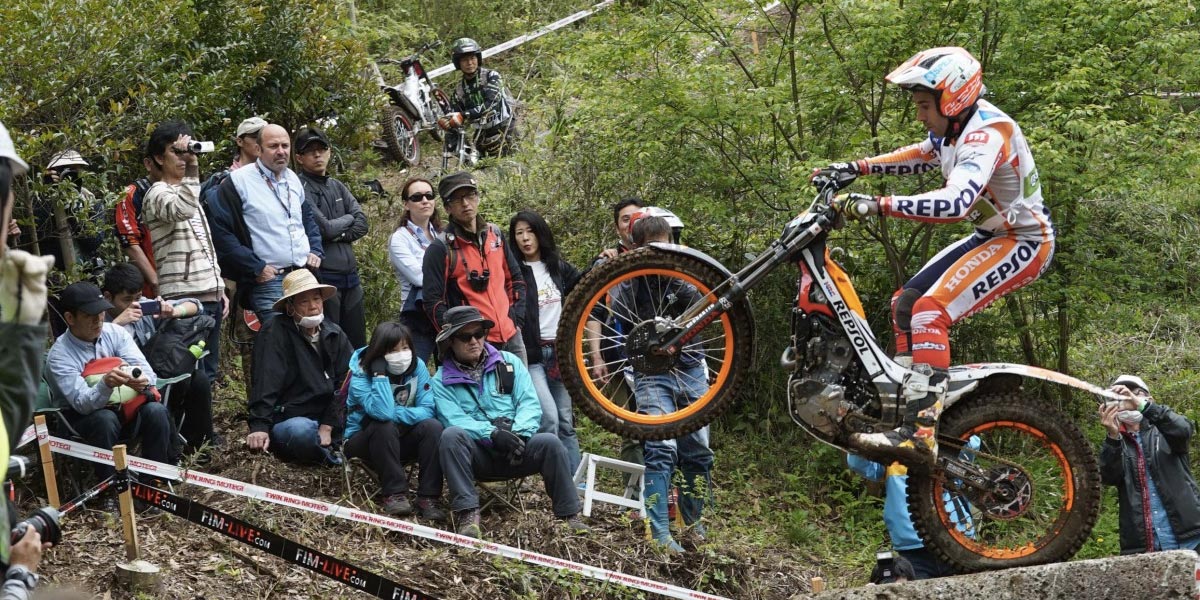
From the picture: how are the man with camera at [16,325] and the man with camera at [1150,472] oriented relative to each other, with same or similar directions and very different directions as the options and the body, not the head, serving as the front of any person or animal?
very different directions

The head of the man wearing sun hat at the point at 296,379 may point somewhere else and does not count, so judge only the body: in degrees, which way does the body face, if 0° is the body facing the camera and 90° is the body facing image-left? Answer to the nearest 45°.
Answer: approximately 315°

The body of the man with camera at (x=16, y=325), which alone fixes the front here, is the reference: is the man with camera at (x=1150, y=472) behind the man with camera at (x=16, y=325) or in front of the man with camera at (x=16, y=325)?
in front

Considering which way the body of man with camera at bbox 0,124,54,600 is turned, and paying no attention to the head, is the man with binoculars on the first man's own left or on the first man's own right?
on the first man's own left

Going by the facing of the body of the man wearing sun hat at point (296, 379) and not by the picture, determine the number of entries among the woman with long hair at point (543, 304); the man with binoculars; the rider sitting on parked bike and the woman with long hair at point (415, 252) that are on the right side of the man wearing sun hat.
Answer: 0

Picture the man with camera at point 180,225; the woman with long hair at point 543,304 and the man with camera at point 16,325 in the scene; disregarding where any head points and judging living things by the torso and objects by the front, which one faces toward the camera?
the woman with long hair

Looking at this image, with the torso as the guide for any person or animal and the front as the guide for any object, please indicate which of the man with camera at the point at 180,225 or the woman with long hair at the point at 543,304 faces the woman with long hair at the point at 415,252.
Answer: the man with camera

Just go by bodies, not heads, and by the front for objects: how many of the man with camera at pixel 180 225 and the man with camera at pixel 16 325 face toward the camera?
0

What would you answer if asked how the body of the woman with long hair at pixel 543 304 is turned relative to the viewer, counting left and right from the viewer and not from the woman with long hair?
facing the viewer

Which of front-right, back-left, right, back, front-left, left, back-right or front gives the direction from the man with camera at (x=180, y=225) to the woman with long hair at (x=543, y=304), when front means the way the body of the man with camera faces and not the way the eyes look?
front

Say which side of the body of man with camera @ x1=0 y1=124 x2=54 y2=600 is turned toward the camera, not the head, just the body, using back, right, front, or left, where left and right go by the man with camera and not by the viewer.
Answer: right

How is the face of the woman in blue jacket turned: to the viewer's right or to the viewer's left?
to the viewer's right

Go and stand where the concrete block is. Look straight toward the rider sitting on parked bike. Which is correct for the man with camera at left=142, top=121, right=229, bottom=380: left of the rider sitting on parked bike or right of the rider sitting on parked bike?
left

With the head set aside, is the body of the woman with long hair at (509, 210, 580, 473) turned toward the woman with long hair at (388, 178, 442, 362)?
no

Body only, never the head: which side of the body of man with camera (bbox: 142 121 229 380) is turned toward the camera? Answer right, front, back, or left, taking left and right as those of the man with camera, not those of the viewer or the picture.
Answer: right
